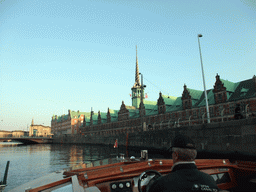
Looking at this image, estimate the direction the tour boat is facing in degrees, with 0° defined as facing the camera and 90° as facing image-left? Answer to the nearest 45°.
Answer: approximately 180°
